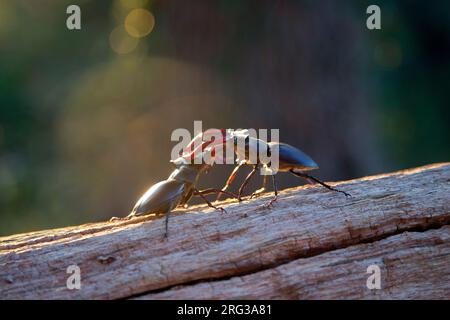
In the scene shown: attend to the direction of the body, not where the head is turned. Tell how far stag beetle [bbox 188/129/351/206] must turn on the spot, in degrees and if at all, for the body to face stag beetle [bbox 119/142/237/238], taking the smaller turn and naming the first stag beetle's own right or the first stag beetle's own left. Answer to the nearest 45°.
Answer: approximately 45° to the first stag beetle's own left

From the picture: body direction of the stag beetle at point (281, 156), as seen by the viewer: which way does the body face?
to the viewer's left
